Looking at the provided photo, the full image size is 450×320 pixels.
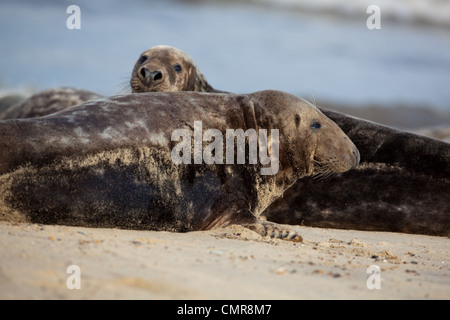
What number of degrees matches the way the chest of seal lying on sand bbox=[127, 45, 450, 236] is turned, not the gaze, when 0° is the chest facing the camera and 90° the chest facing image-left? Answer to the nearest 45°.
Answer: approximately 90°

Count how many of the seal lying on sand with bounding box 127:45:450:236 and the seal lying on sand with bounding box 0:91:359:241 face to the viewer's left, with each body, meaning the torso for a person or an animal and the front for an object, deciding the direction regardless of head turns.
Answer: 1

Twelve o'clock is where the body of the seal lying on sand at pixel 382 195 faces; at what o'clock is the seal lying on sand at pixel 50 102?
the seal lying on sand at pixel 50 102 is roughly at 1 o'clock from the seal lying on sand at pixel 382 195.

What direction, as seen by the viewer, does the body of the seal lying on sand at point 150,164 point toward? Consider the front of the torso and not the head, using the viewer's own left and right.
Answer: facing to the right of the viewer

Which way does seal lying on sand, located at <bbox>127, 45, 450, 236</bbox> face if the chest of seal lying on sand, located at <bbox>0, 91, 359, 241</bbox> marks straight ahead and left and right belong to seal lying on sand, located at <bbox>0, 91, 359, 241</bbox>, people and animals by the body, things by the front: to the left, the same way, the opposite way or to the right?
the opposite way

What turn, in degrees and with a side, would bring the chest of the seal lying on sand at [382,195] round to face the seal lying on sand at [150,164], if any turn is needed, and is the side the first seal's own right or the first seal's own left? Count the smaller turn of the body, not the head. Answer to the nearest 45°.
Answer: approximately 45° to the first seal's own left
